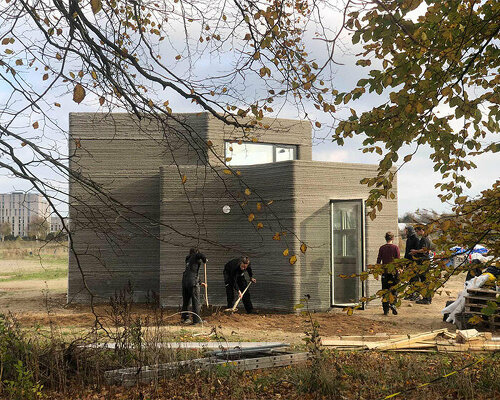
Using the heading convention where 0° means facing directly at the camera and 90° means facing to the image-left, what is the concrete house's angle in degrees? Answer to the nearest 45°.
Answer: approximately 315°
